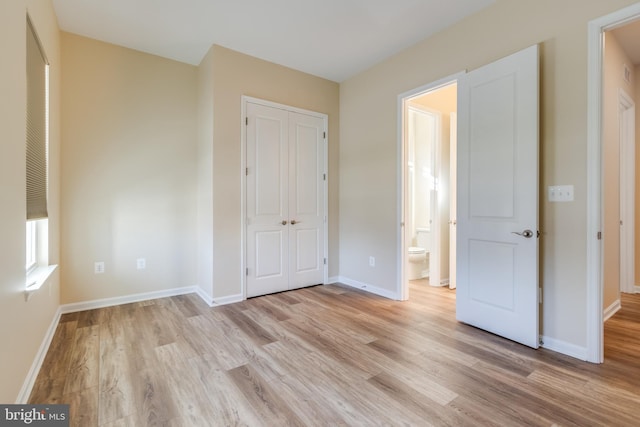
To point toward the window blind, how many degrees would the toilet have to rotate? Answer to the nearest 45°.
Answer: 0° — it already faces it

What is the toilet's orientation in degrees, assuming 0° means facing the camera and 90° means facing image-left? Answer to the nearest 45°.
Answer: approximately 45°

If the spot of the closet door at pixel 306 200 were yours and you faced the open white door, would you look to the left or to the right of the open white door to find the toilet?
left

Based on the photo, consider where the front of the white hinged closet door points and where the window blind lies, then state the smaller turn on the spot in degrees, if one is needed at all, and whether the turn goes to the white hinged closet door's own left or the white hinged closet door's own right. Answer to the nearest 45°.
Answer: approximately 90° to the white hinged closet door's own right

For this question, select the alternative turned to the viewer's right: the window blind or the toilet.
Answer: the window blind

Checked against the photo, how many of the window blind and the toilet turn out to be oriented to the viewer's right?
1

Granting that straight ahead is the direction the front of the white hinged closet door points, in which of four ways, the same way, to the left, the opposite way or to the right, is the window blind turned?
to the left

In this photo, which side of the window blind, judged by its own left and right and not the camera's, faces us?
right

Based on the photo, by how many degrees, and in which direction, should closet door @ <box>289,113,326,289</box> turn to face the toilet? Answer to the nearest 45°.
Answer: approximately 45° to its left

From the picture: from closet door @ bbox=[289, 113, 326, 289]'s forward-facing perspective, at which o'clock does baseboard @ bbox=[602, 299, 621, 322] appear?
The baseboard is roughly at 11 o'clock from the closet door.
